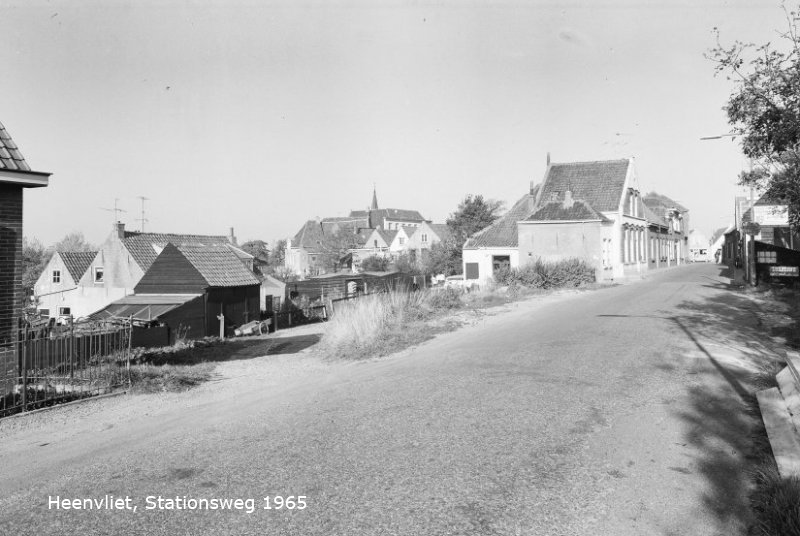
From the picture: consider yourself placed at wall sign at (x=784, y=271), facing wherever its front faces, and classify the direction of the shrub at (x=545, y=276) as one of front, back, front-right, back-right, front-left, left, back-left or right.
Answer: right

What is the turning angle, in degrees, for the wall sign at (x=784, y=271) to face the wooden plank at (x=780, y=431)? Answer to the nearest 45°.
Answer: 0° — it already faces it

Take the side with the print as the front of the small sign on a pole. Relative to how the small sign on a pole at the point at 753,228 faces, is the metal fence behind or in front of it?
in front

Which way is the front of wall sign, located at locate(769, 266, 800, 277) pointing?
toward the camera

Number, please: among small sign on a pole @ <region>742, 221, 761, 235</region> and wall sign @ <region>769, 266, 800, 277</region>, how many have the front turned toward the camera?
2

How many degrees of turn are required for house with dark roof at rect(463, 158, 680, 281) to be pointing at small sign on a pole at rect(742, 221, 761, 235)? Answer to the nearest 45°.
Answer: approximately 45° to its right

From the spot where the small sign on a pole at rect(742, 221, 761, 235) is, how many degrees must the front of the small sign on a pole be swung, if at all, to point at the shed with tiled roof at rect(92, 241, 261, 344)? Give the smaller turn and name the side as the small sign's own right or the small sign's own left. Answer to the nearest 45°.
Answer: approximately 45° to the small sign's own right

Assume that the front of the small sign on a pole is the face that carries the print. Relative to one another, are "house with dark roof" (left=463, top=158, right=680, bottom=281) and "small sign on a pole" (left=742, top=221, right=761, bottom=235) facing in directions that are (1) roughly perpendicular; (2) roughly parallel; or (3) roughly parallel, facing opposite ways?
roughly perpendicular

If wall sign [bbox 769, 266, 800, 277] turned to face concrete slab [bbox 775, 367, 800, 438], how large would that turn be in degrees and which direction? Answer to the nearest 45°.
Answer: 0° — it already faces it

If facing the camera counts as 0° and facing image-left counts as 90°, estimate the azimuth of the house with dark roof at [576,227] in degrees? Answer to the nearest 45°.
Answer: approximately 270°
